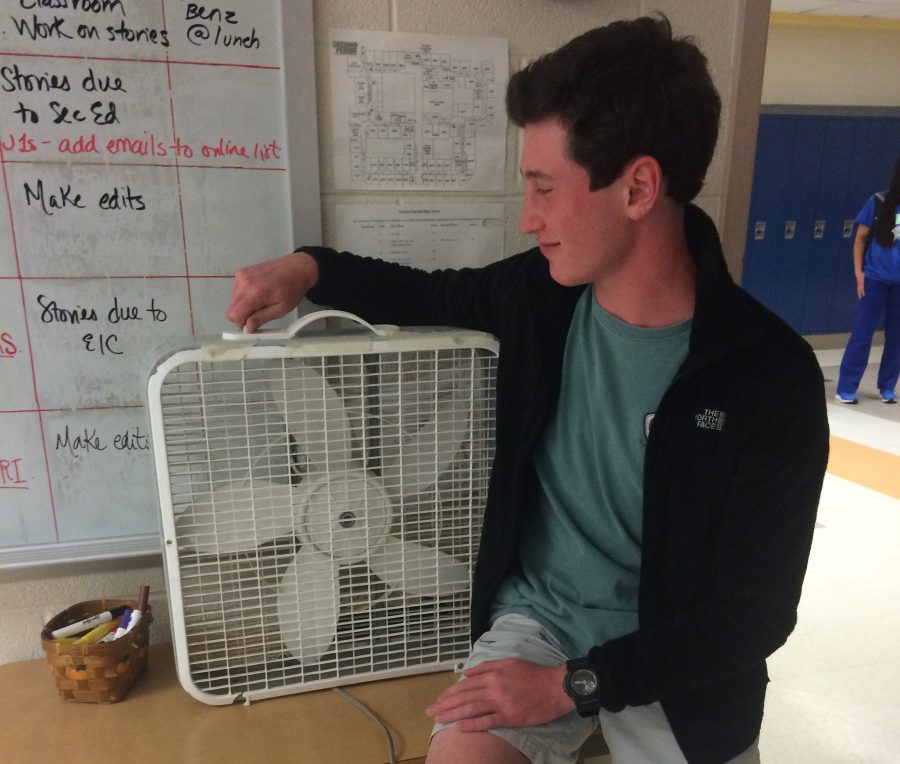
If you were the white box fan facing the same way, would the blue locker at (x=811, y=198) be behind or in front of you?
behind

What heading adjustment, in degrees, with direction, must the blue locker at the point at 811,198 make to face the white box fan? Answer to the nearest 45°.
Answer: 0° — it already faces it

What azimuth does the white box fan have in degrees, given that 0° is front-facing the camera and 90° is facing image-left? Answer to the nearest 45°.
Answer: approximately 0°

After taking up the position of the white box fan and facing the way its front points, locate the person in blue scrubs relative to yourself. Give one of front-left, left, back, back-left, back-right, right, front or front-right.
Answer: back-left

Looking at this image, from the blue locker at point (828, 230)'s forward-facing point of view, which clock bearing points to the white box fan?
The white box fan is roughly at 12 o'clock from the blue locker.

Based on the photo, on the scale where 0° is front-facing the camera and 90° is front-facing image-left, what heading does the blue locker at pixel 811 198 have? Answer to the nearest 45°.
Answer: approximately 0°
